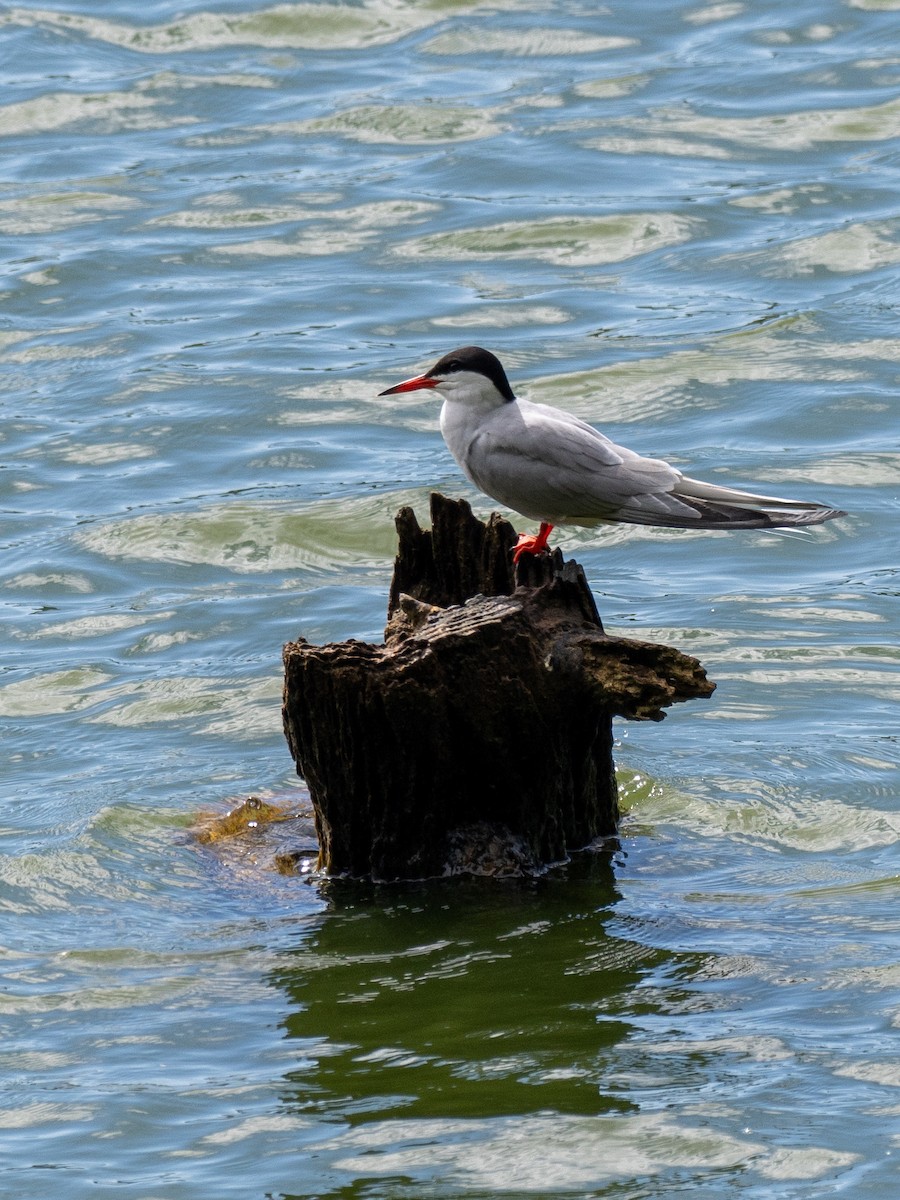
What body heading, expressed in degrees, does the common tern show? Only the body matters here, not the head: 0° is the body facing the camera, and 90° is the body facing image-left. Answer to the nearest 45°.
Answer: approximately 90°
